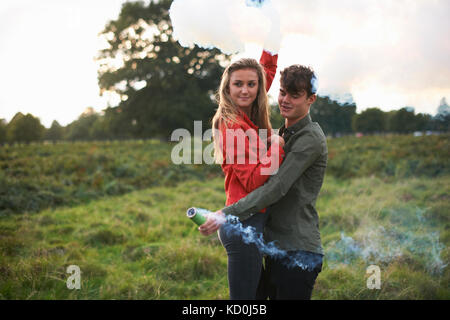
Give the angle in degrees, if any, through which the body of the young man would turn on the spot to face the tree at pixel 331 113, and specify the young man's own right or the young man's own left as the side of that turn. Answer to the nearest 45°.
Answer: approximately 90° to the young man's own right

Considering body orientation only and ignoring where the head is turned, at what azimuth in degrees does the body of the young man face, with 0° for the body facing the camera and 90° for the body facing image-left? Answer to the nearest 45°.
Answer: approximately 90°

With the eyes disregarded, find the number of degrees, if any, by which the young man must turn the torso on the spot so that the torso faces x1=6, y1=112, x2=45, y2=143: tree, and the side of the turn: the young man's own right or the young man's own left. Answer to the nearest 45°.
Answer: approximately 45° to the young man's own right
